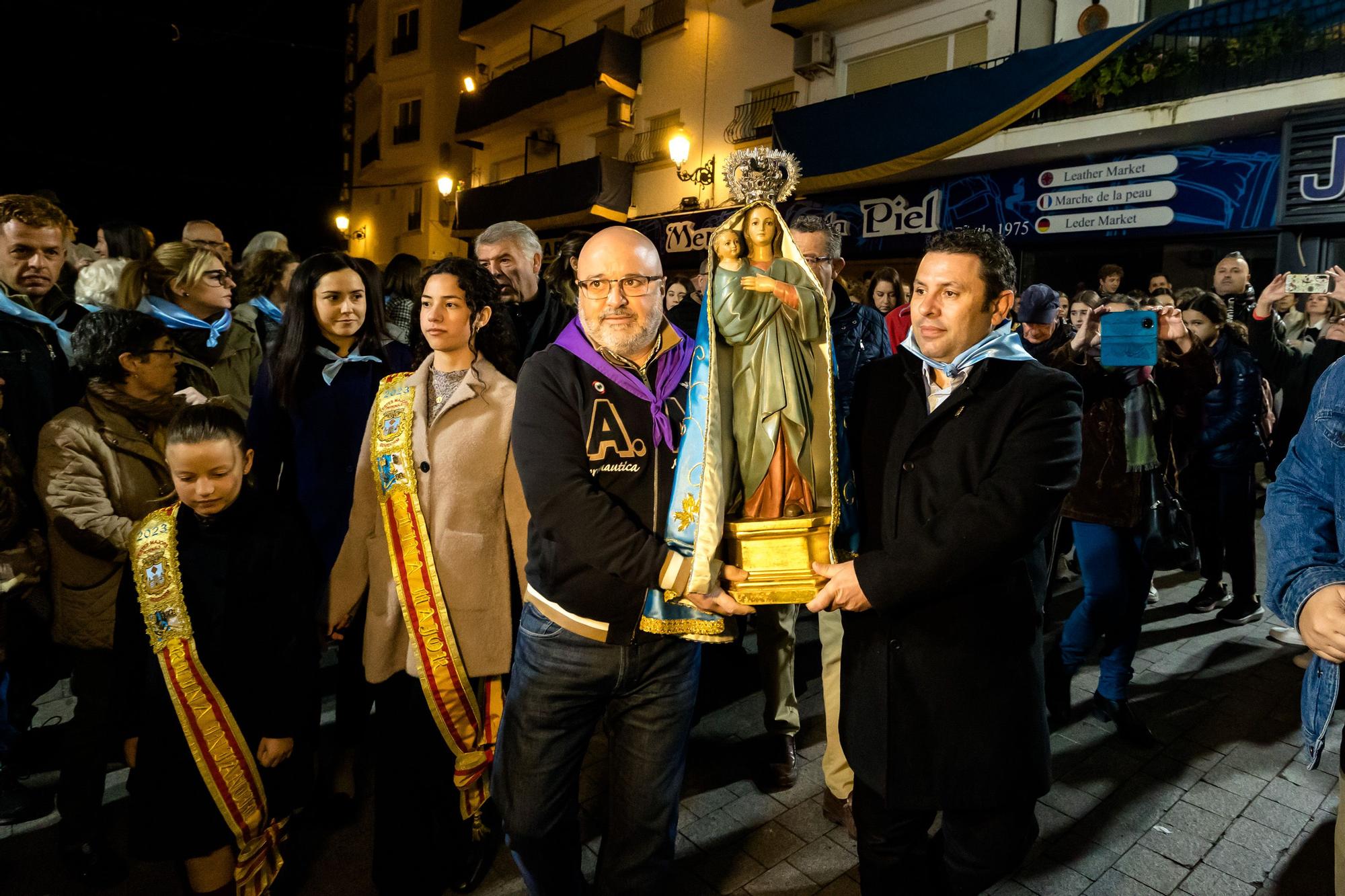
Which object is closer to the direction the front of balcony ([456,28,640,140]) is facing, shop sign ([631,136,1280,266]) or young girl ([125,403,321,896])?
the young girl

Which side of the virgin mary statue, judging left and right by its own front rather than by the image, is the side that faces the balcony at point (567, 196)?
back

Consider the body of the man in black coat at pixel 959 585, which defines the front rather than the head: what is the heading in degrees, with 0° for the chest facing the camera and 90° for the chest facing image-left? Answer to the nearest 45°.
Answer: approximately 45°

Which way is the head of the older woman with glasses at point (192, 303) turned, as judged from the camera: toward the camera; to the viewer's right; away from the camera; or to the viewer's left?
to the viewer's right

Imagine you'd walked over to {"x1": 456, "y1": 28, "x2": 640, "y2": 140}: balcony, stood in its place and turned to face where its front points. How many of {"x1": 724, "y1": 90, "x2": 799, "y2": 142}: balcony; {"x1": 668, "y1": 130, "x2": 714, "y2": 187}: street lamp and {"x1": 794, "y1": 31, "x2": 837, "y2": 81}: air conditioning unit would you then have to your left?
3
